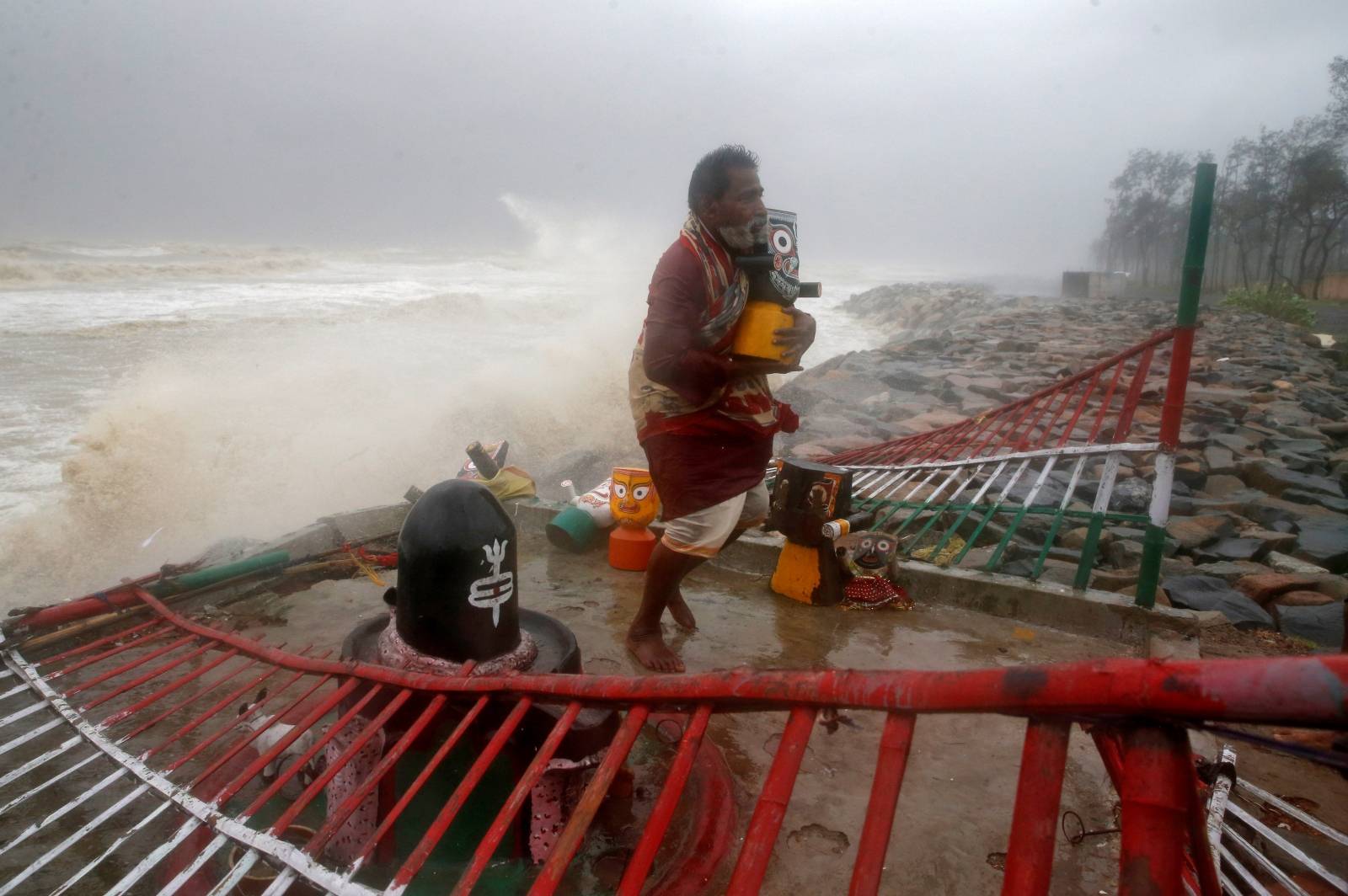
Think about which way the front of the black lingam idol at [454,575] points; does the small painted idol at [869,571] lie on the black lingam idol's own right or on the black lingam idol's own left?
on the black lingam idol's own left

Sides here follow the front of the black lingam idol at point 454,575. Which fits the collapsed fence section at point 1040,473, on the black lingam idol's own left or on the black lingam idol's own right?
on the black lingam idol's own left

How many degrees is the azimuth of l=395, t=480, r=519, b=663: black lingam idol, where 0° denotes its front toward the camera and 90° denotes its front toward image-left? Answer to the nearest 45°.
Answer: approximately 315°
